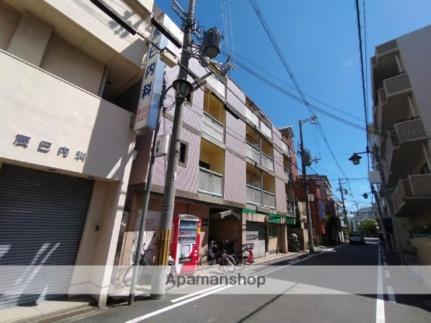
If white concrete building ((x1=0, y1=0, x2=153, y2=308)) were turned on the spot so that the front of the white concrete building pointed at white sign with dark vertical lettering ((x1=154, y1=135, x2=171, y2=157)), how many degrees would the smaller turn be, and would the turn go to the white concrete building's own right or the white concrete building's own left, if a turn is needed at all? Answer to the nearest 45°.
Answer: approximately 45° to the white concrete building's own left

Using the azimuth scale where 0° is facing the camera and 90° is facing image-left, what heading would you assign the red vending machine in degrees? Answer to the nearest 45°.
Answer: approximately 315°

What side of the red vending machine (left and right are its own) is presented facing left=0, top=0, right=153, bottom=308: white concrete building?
right

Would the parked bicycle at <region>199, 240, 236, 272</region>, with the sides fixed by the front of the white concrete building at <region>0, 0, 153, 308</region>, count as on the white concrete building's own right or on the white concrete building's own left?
on the white concrete building's own left

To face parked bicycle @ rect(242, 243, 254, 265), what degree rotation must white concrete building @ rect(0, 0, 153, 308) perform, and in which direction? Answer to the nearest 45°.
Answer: approximately 45° to its left

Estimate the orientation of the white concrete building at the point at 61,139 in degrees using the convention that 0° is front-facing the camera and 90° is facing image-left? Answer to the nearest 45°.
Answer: approximately 315°

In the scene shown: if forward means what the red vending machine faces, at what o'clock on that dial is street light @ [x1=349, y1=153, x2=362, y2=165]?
The street light is roughly at 10 o'clock from the red vending machine.

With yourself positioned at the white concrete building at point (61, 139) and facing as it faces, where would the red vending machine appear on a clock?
The red vending machine is roughly at 10 o'clock from the white concrete building.
